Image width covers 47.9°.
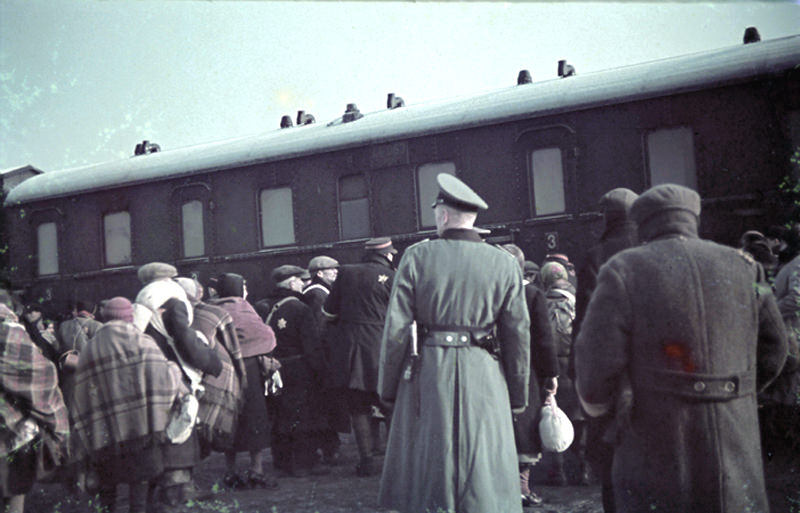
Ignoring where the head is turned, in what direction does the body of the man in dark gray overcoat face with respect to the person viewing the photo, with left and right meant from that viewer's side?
facing away from the viewer and to the left of the viewer

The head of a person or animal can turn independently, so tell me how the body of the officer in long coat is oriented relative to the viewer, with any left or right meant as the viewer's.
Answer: facing away from the viewer

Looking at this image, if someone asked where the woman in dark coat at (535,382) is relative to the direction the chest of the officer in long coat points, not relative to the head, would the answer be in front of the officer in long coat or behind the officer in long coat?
in front

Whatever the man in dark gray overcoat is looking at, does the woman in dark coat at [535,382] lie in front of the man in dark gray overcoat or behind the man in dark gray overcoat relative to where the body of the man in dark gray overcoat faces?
in front

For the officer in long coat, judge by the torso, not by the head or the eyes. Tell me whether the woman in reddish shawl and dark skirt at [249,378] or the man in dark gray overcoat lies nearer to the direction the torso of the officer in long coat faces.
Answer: the woman in reddish shawl and dark skirt

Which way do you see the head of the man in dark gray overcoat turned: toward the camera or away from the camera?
away from the camera

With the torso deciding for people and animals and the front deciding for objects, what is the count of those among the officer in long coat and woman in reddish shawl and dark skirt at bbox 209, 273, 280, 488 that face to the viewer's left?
0

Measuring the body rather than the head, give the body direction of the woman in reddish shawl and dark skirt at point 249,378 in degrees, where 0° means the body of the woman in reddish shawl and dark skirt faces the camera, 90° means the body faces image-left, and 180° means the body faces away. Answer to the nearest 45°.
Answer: approximately 225°

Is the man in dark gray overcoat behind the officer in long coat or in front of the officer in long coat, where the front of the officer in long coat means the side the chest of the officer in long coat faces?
behind

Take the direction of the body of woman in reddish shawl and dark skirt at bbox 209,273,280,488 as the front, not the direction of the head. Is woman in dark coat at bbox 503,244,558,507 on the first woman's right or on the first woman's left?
on the first woman's right

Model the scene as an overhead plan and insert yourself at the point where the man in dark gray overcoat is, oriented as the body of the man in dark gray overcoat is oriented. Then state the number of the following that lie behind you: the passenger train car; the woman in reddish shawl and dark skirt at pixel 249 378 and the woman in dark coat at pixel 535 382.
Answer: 0

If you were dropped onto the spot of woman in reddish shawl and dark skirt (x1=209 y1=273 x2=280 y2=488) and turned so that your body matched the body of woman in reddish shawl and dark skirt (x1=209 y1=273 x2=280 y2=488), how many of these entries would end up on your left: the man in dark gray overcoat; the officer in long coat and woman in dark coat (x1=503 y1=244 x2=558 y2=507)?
0

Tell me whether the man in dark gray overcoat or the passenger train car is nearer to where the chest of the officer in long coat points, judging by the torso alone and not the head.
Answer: the passenger train car

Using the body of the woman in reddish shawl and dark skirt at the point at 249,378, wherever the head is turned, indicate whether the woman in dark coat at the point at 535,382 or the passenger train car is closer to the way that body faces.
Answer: the passenger train car
